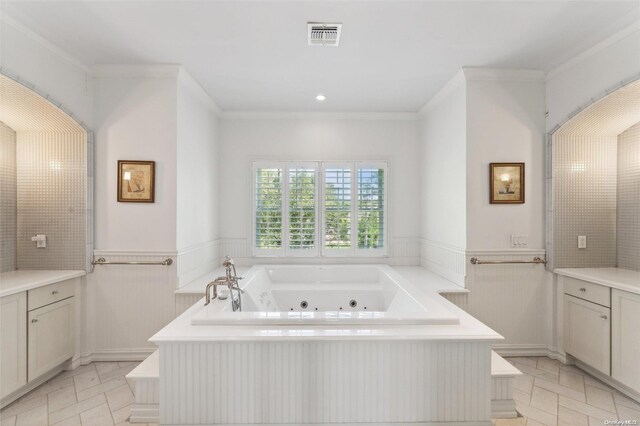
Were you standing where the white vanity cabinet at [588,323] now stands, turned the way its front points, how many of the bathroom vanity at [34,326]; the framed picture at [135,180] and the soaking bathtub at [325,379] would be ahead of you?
3

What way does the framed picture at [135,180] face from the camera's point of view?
toward the camera

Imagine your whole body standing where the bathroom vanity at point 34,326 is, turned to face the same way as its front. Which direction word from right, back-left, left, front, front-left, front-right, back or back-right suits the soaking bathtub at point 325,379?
front

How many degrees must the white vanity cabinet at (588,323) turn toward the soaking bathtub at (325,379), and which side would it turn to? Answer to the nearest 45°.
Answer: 0° — it already faces it

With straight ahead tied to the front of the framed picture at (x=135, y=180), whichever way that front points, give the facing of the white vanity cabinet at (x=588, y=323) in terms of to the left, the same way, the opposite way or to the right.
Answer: to the right

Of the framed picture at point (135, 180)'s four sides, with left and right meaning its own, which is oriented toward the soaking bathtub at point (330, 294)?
left

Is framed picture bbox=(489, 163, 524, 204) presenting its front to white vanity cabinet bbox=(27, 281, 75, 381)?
no

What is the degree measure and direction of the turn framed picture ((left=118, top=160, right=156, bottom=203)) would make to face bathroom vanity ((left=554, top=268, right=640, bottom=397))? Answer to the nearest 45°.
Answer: approximately 45° to its left

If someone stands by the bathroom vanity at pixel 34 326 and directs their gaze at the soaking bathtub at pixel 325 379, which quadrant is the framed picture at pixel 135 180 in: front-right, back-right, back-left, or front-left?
front-left

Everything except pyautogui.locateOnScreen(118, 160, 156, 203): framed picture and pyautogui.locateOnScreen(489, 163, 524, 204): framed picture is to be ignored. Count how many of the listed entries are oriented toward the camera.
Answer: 2

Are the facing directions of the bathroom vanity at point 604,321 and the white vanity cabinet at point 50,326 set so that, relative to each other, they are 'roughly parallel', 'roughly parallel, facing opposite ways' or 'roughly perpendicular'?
roughly parallel, facing opposite ways

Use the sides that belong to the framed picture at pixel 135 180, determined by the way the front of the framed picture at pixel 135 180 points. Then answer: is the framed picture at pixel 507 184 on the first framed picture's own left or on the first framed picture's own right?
on the first framed picture's own left

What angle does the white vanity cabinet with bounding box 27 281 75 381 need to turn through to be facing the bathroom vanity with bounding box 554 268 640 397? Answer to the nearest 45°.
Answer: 0° — it already faces it

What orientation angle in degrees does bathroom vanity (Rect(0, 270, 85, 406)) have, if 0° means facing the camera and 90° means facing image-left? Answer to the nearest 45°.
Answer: approximately 315°

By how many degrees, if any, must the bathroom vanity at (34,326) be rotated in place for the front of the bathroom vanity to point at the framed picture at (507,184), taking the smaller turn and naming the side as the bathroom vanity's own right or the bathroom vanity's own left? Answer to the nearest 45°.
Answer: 0° — it already faces it

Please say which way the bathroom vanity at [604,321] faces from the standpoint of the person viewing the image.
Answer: facing the viewer and to the left of the viewer

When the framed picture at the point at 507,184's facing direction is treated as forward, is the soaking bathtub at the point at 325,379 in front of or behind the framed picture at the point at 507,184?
in front
